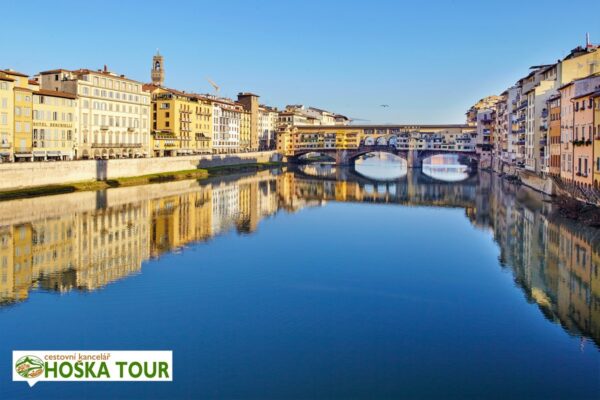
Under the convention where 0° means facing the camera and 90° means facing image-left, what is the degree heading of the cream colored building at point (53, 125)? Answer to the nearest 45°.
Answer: approximately 315°

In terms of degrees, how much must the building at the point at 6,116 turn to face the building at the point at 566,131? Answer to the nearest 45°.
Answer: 0° — it already faces it

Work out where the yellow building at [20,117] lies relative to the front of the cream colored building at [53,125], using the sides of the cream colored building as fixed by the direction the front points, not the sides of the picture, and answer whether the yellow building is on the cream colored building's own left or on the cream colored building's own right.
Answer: on the cream colored building's own right

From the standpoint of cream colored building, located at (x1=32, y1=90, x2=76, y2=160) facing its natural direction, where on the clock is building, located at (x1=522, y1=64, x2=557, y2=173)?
The building is roughly at 11 o'clock from the cream colored building.

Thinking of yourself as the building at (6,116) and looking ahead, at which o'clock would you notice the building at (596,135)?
the building at (596,135) is roughly at 12 o'clock from the building at (6,116).

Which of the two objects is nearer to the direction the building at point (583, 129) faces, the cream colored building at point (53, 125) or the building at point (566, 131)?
the cream colored building

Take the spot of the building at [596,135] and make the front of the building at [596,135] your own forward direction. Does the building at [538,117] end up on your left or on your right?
on your right

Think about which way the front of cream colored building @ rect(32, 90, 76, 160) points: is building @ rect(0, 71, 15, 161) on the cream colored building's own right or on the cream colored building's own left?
on the cream colored building's own right

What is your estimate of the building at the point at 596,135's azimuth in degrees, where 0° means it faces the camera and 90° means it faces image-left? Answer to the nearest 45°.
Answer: approximately 45°

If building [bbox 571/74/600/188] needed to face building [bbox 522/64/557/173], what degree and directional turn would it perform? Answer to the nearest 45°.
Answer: approximately 135° to its right

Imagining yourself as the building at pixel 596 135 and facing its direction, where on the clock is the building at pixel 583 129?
the building at pixel 583 129 is roughly at 4 o'clock from the building at pixel 596 135.

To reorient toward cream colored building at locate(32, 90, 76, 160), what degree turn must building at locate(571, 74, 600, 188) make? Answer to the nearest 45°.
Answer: approximately 45° to its right

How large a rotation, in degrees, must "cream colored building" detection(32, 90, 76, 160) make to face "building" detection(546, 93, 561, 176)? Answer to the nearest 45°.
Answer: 0° — it already faces it
